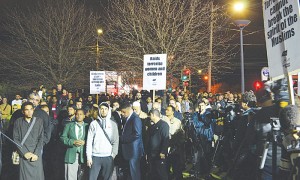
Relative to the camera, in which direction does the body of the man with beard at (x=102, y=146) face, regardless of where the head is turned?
toward the camera

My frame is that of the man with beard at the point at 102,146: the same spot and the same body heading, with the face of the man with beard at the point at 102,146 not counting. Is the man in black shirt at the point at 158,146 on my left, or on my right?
on my left

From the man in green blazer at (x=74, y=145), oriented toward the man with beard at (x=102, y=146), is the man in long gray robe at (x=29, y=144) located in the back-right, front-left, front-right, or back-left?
back-right

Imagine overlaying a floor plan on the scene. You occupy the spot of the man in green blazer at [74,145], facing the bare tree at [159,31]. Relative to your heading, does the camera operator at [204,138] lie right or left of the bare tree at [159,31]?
right

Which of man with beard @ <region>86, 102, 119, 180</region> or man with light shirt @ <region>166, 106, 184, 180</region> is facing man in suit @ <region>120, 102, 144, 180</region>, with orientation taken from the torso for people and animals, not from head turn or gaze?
man with light shirt @ <region>166, 106, 184, 180</region>

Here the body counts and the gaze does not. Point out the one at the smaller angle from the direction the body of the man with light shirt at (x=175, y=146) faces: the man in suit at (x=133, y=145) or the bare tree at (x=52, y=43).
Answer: the man in suit

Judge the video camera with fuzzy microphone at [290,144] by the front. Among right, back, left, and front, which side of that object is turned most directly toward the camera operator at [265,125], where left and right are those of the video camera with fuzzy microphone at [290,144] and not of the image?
front

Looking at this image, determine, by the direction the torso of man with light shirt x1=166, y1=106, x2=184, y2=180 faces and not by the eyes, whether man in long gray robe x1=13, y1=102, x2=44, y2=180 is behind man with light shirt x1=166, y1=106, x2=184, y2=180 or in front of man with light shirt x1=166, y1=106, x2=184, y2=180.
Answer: in front

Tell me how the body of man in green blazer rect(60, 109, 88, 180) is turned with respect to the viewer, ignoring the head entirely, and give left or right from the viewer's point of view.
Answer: facing the viewer and to the right of the viewer

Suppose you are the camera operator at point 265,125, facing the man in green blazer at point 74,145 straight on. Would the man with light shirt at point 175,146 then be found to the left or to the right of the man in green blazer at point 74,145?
right

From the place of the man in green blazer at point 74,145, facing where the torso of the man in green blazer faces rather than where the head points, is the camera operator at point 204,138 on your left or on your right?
on your left
